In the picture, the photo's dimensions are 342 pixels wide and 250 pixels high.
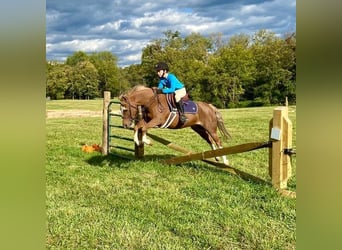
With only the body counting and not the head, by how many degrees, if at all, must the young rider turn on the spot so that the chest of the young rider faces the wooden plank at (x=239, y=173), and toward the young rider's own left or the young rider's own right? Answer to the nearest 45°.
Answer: approximately 135° to the young rider's own left

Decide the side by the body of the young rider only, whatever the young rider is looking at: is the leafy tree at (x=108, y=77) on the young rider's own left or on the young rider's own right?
on the young rider's own right

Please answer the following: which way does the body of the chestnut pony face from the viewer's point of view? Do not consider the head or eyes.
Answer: to the viewer's left

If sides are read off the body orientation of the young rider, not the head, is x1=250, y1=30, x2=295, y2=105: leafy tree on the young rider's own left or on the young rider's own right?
on the young rider's own right

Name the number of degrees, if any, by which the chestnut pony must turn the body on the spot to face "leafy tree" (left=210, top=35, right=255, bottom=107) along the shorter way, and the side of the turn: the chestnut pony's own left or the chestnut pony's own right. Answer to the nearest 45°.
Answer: approximately 90° to the chestnut pony's own right

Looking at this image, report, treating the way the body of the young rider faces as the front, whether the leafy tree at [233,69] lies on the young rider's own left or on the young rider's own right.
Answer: on the young rider's own right

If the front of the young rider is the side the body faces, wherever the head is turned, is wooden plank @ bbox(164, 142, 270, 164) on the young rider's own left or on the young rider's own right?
on the young rider's own left

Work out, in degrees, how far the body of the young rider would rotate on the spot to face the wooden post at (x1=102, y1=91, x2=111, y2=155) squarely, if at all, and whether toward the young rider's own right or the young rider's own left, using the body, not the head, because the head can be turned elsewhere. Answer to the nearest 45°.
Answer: approximately 45° to the young rider's own right

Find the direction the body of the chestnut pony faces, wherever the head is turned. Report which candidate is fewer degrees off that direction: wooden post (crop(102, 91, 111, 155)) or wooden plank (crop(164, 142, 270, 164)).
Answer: the wooden post

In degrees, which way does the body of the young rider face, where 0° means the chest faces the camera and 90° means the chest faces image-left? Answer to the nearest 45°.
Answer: approximately 90°

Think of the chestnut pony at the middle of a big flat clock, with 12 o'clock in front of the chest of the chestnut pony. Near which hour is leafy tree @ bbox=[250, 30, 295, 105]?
The leafy tree is roughly at 4 o'clock from the chestnut pony.
